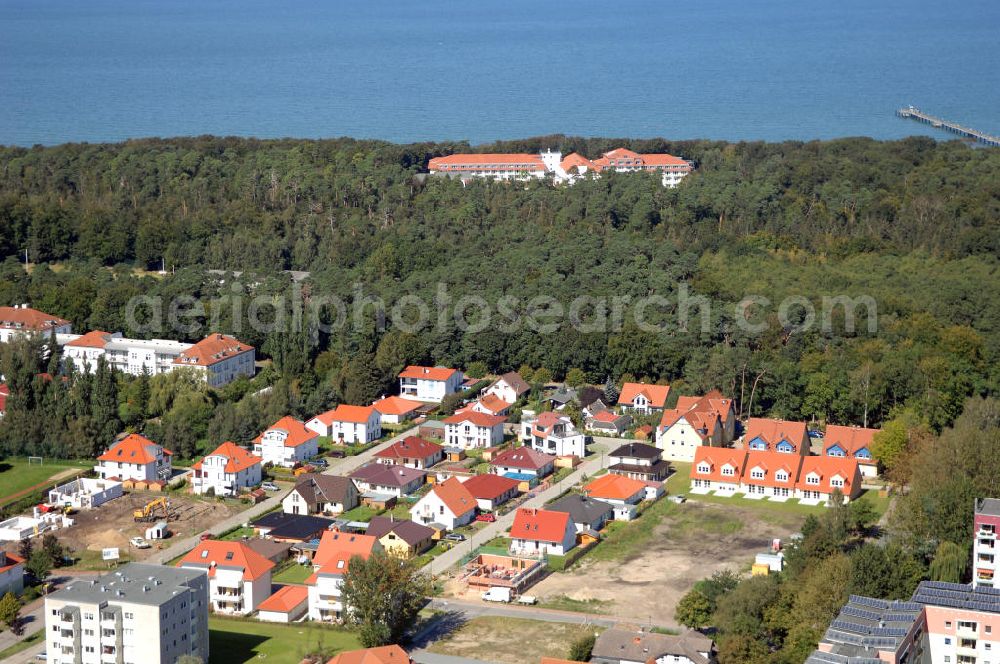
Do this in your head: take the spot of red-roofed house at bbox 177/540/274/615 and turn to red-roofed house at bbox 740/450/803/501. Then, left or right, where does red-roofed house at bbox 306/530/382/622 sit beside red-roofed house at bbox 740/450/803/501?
right

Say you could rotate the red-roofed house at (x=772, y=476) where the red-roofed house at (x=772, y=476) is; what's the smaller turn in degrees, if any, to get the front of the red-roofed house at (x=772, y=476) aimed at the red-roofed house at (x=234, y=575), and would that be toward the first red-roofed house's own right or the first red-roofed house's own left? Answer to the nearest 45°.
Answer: approximately 45° to the first red-roofed house's own right

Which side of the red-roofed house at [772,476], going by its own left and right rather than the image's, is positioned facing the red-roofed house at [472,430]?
right

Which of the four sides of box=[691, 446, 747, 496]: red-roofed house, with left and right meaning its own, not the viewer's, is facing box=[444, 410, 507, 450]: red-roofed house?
right

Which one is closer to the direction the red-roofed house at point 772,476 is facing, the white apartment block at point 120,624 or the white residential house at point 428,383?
the white apartment block

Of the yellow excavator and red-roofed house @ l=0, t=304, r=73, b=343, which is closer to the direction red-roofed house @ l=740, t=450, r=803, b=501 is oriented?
the yellow excavator

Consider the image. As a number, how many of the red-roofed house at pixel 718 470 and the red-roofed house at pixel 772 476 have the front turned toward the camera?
2

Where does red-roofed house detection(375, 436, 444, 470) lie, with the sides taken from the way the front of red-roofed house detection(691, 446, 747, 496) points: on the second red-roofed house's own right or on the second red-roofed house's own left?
on the second red-roofed house's own right

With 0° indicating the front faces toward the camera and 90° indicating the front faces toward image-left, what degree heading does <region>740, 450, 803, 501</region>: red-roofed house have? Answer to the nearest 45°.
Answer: approximately 0°
